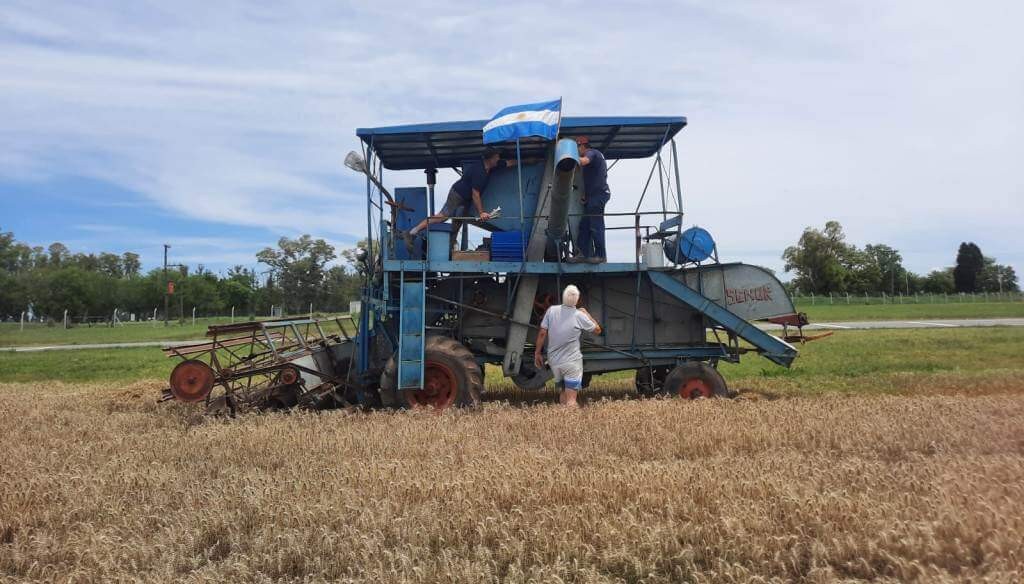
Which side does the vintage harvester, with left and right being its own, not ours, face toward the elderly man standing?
left

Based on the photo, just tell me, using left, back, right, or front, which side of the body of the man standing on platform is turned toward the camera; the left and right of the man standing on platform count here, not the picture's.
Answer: left

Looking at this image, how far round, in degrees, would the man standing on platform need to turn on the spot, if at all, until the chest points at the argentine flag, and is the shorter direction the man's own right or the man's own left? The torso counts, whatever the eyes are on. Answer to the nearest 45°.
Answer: approximately 45° to the man's own left

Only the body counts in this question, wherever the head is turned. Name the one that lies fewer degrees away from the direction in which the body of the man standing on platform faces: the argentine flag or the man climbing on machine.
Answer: the man climbing on machine

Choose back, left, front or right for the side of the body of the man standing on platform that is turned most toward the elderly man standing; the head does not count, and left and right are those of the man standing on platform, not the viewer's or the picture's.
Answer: left

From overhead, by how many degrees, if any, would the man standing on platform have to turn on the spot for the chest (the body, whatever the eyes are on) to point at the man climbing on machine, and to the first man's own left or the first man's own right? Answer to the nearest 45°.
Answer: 0° — they already face them

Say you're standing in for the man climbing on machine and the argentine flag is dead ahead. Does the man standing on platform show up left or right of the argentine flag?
left

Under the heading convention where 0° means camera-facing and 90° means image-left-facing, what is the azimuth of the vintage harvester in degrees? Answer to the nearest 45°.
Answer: approximately 90°
